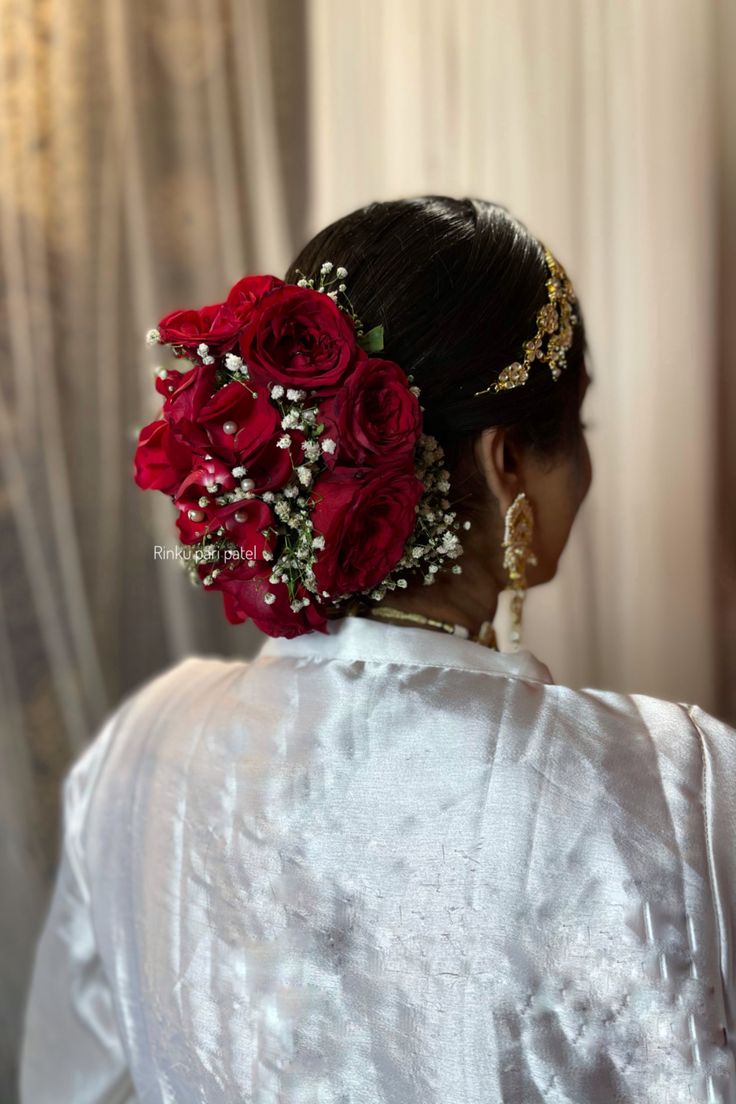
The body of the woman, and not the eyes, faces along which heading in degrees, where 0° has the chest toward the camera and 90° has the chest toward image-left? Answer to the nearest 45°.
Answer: approximately 180°

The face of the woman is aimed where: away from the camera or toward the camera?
away from the camera
